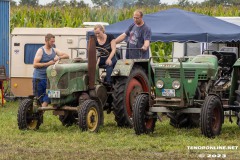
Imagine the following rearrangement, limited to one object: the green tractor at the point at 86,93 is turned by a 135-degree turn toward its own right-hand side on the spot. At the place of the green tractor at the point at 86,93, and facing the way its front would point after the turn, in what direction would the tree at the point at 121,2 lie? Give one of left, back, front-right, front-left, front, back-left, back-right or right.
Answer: front

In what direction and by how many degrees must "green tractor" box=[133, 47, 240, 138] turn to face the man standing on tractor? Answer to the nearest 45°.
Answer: approximately 90° to its right

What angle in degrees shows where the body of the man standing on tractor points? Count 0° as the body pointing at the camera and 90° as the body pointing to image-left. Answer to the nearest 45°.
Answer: approximately 45°

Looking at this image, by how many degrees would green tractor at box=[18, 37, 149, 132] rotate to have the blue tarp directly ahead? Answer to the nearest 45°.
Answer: approximately 180°

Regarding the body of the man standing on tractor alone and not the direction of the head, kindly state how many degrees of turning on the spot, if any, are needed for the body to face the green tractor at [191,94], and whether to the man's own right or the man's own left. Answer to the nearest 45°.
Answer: approximately 90° to the man's own left

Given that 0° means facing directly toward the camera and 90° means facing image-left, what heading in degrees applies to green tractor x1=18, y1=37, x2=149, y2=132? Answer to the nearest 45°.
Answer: approximately 45°
